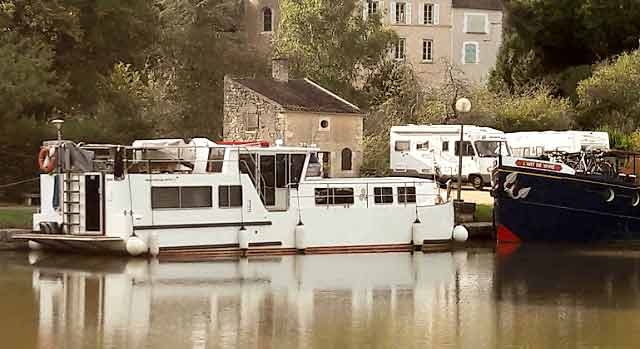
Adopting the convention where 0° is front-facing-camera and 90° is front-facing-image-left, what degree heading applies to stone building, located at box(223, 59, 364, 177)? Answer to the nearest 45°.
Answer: approximately 315°

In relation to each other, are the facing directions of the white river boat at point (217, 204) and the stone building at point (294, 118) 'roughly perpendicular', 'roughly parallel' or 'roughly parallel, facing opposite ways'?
roughly perpendicular

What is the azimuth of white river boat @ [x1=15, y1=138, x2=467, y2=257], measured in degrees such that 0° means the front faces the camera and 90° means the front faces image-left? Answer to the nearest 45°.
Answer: approximately 225°

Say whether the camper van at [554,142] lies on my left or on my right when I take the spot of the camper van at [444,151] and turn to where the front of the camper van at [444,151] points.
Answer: on my left
